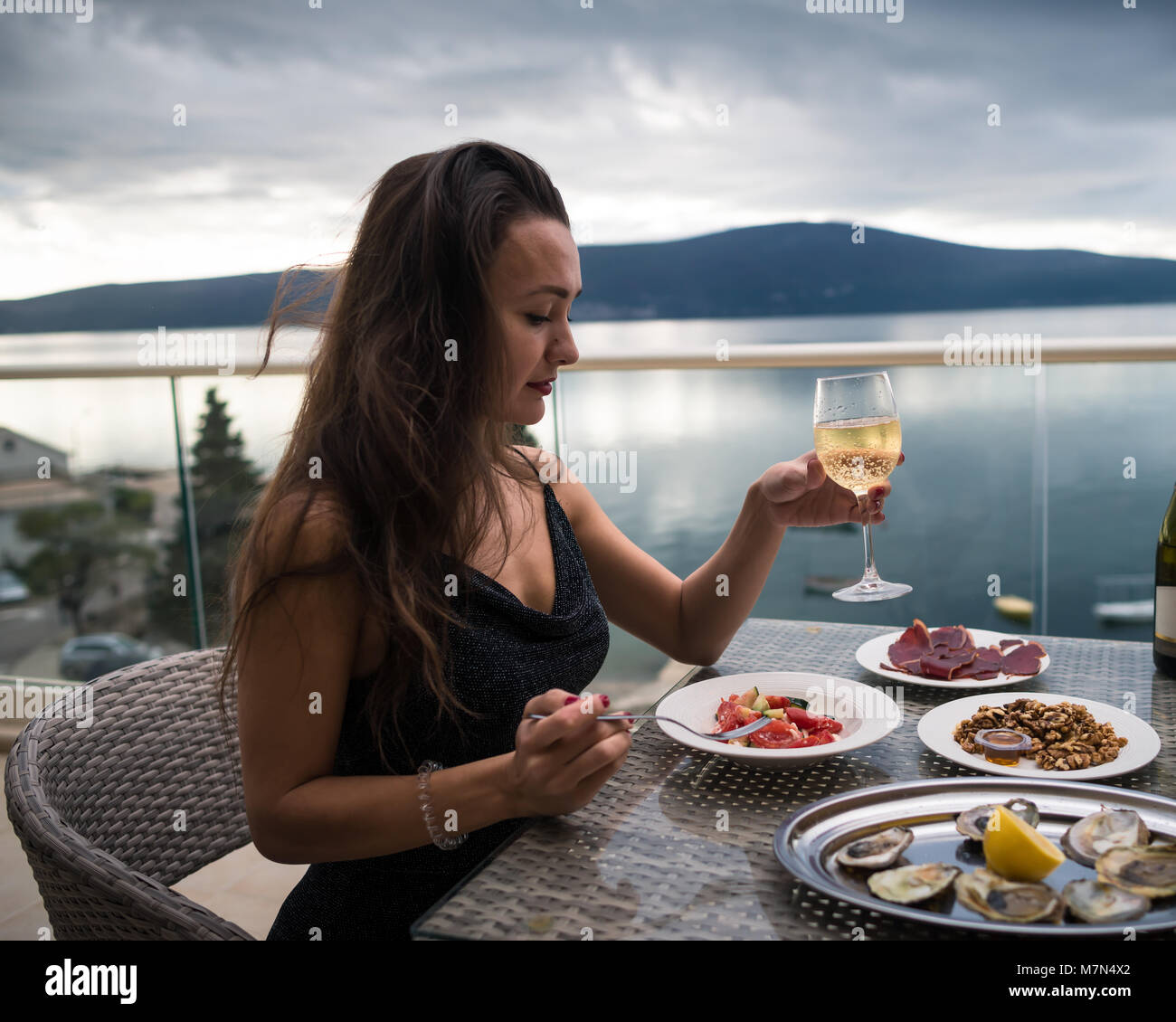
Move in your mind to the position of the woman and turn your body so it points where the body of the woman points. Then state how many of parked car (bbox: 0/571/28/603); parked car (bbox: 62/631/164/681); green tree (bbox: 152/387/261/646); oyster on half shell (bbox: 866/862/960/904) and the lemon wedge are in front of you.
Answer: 2

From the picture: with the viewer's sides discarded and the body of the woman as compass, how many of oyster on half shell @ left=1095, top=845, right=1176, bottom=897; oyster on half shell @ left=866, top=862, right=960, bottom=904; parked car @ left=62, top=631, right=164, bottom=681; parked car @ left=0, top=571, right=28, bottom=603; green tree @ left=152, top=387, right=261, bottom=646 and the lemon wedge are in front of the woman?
3

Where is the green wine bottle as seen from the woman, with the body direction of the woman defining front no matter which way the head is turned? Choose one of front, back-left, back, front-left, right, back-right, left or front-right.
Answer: front-left

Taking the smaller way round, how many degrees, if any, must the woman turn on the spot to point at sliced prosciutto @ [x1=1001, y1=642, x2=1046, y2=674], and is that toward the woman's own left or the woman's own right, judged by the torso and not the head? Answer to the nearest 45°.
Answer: approximately 45° to the woman's own left

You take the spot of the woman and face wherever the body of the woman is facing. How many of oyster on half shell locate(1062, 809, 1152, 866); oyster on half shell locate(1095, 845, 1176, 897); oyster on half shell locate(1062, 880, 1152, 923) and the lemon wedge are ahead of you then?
4

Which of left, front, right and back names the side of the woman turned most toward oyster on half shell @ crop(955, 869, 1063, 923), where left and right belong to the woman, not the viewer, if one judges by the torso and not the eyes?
front

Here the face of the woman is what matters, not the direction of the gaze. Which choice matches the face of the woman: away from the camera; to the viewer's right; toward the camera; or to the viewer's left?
to the viewer's right

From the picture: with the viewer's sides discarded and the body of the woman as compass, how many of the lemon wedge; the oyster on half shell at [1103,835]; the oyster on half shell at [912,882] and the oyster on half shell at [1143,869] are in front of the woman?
4

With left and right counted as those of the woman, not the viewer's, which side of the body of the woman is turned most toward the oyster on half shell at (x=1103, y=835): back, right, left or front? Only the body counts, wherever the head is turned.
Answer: front

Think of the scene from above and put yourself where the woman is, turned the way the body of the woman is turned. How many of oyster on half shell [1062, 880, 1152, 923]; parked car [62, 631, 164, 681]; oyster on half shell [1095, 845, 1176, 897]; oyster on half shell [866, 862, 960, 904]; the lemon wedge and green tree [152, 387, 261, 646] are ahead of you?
4

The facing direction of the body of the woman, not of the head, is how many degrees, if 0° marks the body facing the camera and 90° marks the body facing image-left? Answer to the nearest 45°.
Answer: approximately 315°

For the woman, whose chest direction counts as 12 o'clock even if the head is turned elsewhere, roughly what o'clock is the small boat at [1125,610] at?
The small boat is roughly at 9 o'clock from the woman.

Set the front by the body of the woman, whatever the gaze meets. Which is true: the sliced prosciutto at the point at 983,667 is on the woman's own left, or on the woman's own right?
on the woman's own left
